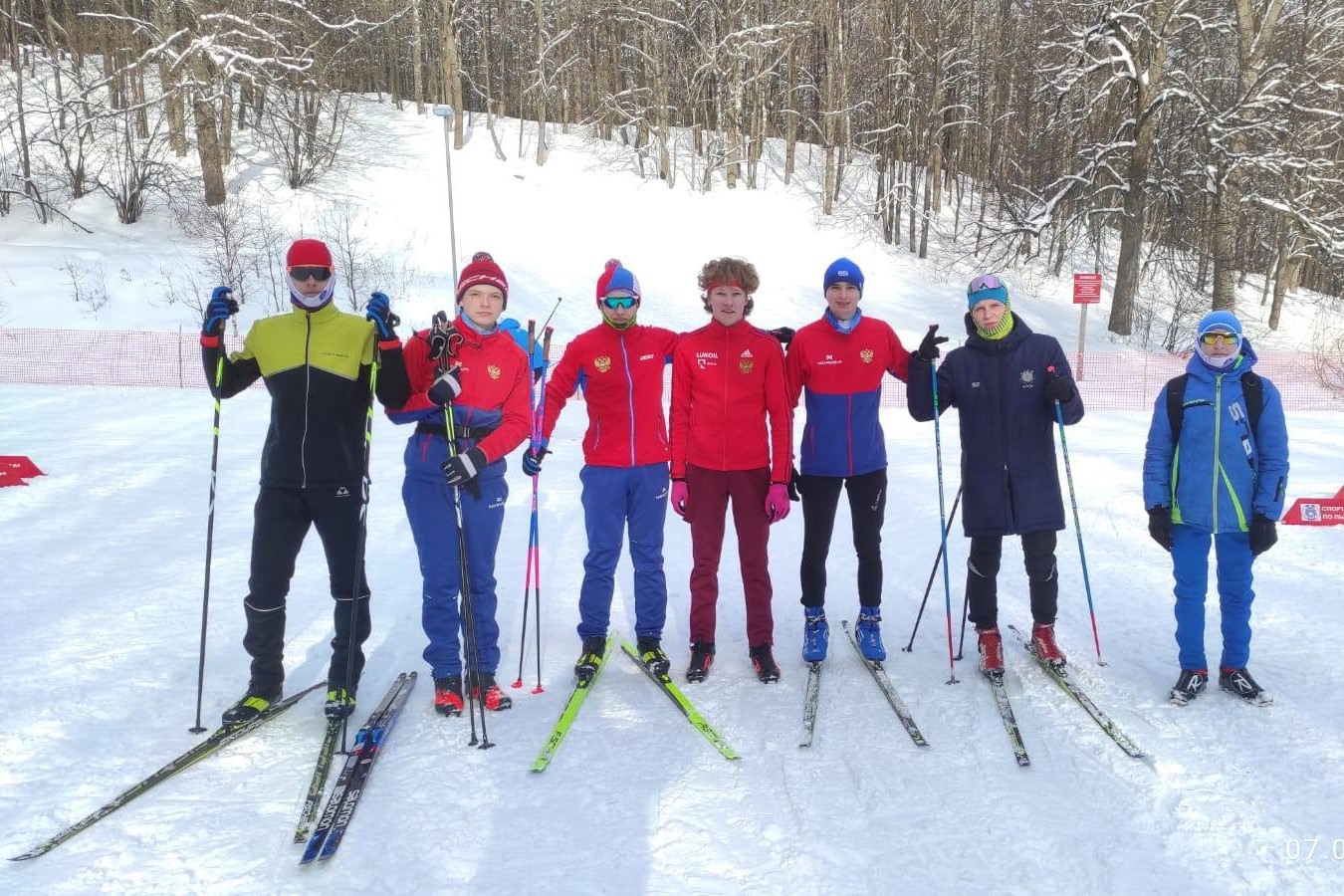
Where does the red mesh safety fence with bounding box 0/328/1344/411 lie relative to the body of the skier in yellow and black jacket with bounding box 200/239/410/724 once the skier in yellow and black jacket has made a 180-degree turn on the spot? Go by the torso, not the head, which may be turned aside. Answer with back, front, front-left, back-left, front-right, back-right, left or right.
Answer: front

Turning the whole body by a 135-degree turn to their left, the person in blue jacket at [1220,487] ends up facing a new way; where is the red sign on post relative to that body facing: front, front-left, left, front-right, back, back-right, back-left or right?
front-left

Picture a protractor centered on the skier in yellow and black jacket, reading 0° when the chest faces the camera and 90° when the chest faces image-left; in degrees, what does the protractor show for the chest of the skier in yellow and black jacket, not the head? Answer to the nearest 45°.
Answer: approximately 0°

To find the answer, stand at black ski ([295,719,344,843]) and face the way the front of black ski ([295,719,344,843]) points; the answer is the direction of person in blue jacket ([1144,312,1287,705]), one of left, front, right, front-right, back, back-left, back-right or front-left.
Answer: left

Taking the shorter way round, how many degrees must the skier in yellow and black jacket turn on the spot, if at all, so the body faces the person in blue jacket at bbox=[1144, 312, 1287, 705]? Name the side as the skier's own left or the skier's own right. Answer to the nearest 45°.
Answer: approximately 90° to the skier's own left

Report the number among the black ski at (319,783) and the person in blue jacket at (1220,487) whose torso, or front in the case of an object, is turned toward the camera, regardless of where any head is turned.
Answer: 2

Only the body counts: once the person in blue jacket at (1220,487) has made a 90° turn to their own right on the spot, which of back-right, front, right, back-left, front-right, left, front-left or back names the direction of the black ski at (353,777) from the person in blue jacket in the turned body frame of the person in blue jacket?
front-left

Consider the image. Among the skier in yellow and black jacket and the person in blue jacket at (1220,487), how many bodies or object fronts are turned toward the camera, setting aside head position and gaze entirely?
2

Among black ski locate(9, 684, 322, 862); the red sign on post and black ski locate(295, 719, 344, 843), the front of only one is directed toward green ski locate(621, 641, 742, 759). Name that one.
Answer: the red sign on post

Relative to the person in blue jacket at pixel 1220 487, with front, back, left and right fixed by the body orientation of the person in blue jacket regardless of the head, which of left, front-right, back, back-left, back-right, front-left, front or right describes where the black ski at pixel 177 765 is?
front-right
